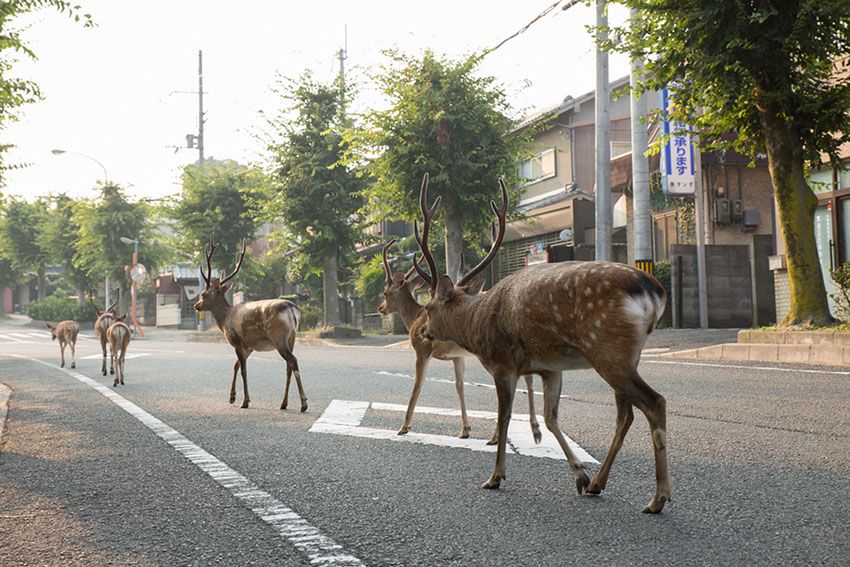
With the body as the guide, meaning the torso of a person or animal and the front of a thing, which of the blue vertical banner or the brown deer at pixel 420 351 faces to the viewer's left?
the brown deer

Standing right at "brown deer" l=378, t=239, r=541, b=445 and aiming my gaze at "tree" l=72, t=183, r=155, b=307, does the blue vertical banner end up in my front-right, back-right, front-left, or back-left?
front-right

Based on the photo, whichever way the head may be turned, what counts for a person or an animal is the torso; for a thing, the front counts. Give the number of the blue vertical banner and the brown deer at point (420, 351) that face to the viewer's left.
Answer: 1

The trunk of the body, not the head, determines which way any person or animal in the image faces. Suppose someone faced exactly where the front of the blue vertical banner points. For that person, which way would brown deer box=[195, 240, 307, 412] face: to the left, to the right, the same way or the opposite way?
to the right

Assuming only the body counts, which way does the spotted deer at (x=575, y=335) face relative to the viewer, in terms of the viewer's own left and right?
facing away from the viewer and to the left of the viewer

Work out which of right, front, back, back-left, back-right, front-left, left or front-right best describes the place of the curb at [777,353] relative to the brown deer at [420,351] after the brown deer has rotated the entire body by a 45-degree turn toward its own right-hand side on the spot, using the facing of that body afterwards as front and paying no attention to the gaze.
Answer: right

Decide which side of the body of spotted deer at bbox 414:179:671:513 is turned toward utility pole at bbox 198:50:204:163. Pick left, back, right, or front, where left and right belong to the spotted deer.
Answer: front

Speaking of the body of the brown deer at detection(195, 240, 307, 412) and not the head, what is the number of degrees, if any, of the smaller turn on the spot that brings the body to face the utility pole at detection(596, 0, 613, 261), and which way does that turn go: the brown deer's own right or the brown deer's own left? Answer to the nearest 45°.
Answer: approximately 90° to the brown deer's own right

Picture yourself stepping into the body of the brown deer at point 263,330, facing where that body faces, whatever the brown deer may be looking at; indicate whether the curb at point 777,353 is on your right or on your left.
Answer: on your right

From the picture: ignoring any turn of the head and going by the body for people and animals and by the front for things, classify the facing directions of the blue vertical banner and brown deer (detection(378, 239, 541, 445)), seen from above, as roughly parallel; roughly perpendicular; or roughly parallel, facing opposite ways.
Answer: roughly perpendicular

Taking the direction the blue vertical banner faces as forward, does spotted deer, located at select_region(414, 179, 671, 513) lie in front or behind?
in front

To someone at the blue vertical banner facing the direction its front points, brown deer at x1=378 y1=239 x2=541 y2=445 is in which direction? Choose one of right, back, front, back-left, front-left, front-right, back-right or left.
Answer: front

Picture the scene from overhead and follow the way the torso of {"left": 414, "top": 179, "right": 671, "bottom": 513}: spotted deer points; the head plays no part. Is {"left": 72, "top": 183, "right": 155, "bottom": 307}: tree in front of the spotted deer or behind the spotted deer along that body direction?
in front

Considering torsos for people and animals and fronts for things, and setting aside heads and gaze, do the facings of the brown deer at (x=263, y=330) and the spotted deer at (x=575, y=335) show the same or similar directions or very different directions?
same or similar directions

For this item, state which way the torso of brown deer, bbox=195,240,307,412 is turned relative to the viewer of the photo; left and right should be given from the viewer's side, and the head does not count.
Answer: facing away from the viewer and to the left of the viewer

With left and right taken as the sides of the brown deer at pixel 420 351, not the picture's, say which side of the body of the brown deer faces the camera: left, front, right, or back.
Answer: left

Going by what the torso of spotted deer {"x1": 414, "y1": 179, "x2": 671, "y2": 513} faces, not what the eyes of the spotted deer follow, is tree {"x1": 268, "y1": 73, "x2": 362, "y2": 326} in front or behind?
in front

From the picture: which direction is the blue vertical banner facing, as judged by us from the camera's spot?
facing the viewer
